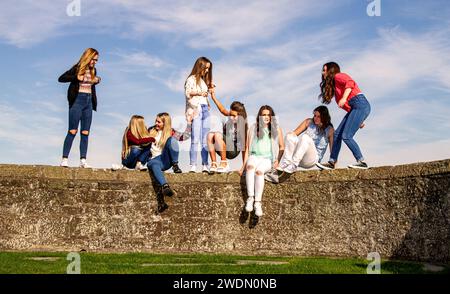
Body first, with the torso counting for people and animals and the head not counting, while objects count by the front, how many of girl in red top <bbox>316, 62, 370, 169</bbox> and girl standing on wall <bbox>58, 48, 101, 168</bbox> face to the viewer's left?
1

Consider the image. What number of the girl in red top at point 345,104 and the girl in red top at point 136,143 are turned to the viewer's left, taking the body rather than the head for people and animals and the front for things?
1

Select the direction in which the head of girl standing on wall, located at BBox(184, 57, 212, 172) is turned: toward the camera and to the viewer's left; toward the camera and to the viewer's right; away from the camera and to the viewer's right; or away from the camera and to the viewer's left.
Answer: toward the camera and to the viewer's right

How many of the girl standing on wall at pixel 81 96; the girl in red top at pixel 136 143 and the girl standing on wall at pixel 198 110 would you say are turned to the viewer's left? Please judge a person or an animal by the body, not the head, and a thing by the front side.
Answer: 0

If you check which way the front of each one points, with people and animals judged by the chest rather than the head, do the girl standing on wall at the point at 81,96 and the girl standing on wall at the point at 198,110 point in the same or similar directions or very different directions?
same or similar directions

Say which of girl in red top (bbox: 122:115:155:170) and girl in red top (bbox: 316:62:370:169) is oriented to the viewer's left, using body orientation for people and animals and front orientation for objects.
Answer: girl in red top (bbox: 316:62:370:169)

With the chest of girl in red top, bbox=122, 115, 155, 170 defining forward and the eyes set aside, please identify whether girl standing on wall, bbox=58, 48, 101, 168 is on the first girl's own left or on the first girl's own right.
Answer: on the first girl's own right

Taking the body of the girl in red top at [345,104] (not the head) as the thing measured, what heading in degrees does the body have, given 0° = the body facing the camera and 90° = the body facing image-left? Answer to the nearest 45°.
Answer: approximately 90°

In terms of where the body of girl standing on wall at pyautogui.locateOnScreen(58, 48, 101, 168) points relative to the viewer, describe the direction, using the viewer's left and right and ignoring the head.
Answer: facing the viewer and to the right of the viewer

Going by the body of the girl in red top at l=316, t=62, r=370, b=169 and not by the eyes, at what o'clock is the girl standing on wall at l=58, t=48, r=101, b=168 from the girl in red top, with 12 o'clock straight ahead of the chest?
The girl standing on wall is roughly at 12 o'clock from the girl in red top.

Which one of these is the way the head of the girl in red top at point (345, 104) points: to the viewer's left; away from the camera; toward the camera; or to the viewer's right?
to the viewer's left

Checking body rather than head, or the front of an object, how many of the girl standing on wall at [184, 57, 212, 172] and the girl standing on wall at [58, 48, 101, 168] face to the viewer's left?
0

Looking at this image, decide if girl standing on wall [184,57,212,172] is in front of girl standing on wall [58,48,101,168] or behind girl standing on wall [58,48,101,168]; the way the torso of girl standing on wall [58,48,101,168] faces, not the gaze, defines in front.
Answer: in front

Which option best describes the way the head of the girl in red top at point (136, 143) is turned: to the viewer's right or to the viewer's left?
to the viewer's right

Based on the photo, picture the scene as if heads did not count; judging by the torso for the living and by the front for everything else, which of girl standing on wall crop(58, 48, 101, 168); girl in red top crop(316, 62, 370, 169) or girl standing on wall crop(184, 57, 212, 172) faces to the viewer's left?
the girl in red top

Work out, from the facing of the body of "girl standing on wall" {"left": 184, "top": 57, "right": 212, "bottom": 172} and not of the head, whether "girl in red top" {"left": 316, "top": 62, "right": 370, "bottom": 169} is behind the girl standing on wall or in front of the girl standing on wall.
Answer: in front

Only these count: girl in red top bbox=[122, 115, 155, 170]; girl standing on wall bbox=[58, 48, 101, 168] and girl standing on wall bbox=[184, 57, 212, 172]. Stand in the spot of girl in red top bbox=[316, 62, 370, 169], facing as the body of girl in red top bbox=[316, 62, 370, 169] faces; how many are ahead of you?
3

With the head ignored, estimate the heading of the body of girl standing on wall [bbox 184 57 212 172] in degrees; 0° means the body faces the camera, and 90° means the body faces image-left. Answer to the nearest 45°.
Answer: approximately 315°
